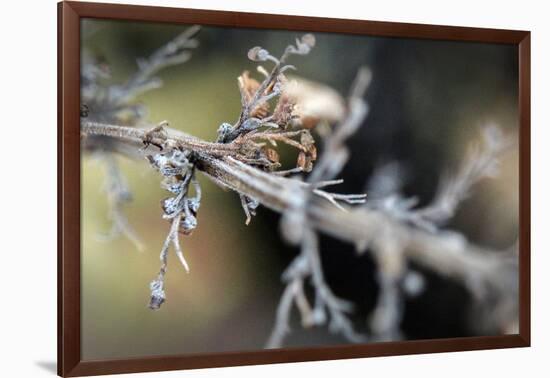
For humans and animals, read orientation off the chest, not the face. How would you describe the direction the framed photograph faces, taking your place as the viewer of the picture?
facing the viewer and to the right of the viewer
